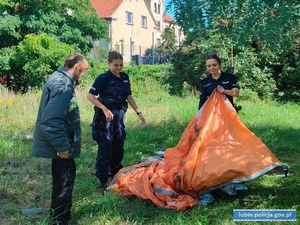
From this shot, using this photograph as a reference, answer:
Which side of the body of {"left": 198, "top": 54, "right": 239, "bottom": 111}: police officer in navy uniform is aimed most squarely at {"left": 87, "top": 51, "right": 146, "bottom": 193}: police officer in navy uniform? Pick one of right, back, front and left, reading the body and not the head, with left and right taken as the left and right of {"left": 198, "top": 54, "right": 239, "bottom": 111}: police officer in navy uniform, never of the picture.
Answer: right

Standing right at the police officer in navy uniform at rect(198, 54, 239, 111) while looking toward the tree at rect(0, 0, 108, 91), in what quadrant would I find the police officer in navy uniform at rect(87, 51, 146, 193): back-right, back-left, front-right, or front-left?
front-left

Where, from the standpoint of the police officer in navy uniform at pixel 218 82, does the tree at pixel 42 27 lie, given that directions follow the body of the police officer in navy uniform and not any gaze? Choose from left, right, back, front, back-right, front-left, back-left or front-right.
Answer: back-right

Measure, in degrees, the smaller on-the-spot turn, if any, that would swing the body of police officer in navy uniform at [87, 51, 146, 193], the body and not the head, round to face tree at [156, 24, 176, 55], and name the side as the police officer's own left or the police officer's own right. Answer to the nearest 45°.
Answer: approximately 135° to the police officer's own left

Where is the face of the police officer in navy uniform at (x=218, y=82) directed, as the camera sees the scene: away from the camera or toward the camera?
toward the camera

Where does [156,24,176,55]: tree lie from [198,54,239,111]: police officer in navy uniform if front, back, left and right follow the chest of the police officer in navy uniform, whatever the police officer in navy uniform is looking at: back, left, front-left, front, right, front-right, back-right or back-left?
back

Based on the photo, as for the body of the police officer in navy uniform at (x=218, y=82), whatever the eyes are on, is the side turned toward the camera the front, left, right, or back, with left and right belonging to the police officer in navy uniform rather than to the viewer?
front

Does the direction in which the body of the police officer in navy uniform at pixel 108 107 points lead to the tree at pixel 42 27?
no

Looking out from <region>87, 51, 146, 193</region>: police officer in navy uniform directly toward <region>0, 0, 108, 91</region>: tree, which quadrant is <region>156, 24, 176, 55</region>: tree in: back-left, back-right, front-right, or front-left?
front-right

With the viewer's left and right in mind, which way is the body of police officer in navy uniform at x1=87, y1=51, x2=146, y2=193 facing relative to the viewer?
facing the viewer and to the right of the viewer

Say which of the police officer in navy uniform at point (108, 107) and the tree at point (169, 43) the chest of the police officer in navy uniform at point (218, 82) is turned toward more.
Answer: the police officer in navy uniform

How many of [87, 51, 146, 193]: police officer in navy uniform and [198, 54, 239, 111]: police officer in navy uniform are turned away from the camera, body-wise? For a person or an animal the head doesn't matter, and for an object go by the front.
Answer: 0
